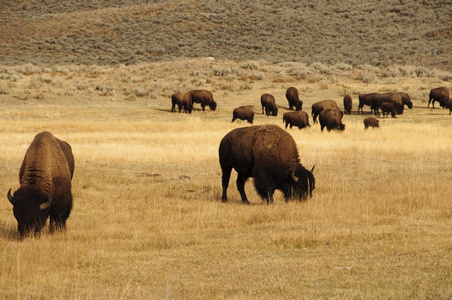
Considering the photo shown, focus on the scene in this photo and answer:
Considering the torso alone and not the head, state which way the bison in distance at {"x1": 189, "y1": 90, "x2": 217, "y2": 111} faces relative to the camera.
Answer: to the viewer's right

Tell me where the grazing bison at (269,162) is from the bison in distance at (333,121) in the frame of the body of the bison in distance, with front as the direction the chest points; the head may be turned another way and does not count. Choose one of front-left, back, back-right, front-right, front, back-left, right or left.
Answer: right

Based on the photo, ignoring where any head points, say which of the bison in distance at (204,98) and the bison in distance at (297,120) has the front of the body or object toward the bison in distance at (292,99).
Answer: the bison in distance at (204,98)

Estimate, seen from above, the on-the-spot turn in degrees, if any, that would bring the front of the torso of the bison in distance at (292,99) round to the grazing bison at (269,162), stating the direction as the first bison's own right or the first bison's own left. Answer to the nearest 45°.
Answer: approximately 45° to the first bison's own right

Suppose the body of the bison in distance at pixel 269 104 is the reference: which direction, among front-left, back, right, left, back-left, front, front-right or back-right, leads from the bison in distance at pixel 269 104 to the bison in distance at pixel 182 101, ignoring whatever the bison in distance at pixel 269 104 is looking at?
back-right

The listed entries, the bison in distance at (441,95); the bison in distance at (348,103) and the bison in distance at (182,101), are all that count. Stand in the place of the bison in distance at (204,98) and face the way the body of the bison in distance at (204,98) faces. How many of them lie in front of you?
2

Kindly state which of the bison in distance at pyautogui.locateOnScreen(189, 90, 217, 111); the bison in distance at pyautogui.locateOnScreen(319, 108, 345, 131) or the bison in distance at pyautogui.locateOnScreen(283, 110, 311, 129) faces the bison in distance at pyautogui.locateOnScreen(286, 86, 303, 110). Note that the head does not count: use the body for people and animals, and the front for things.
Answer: the bison in distance at pyautogui.locateOnScreen(189, 90, 217, 111)

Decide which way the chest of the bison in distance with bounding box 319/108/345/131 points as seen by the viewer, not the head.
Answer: to the viewer's right

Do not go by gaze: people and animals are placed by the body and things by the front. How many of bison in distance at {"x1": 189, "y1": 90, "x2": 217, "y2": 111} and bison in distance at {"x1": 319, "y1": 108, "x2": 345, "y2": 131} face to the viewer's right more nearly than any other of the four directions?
2

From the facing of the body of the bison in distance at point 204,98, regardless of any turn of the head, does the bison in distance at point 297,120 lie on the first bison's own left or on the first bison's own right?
on the first bison's own right

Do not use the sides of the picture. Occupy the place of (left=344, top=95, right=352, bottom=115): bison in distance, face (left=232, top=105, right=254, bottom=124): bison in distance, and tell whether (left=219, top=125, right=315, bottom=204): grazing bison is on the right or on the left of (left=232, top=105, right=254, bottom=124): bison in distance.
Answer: left

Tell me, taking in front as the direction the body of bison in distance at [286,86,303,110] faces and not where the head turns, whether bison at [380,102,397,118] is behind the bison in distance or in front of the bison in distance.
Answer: in front

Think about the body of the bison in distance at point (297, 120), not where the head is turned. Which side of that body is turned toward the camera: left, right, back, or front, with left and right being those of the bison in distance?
right

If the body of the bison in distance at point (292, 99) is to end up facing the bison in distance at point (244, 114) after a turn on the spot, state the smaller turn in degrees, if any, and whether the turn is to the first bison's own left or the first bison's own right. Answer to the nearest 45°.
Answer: approximately 45° to the first bison's own right
